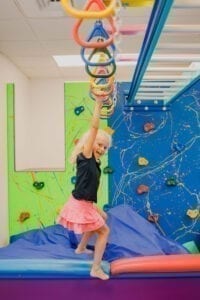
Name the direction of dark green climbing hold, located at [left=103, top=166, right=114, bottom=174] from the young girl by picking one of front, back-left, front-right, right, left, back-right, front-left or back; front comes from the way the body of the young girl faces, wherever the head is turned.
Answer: left

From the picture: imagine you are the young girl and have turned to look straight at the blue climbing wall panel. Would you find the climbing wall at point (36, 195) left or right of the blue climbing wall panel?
left

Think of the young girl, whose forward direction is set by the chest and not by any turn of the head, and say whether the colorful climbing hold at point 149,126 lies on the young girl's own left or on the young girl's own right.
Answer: on the young girl's own left

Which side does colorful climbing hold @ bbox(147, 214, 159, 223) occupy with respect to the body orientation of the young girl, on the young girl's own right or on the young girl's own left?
on the young girl's own left

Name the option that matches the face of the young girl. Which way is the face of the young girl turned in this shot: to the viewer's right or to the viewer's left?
to the viewer's right

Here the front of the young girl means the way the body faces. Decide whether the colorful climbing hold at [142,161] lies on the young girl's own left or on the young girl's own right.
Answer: on the young girl's own left
